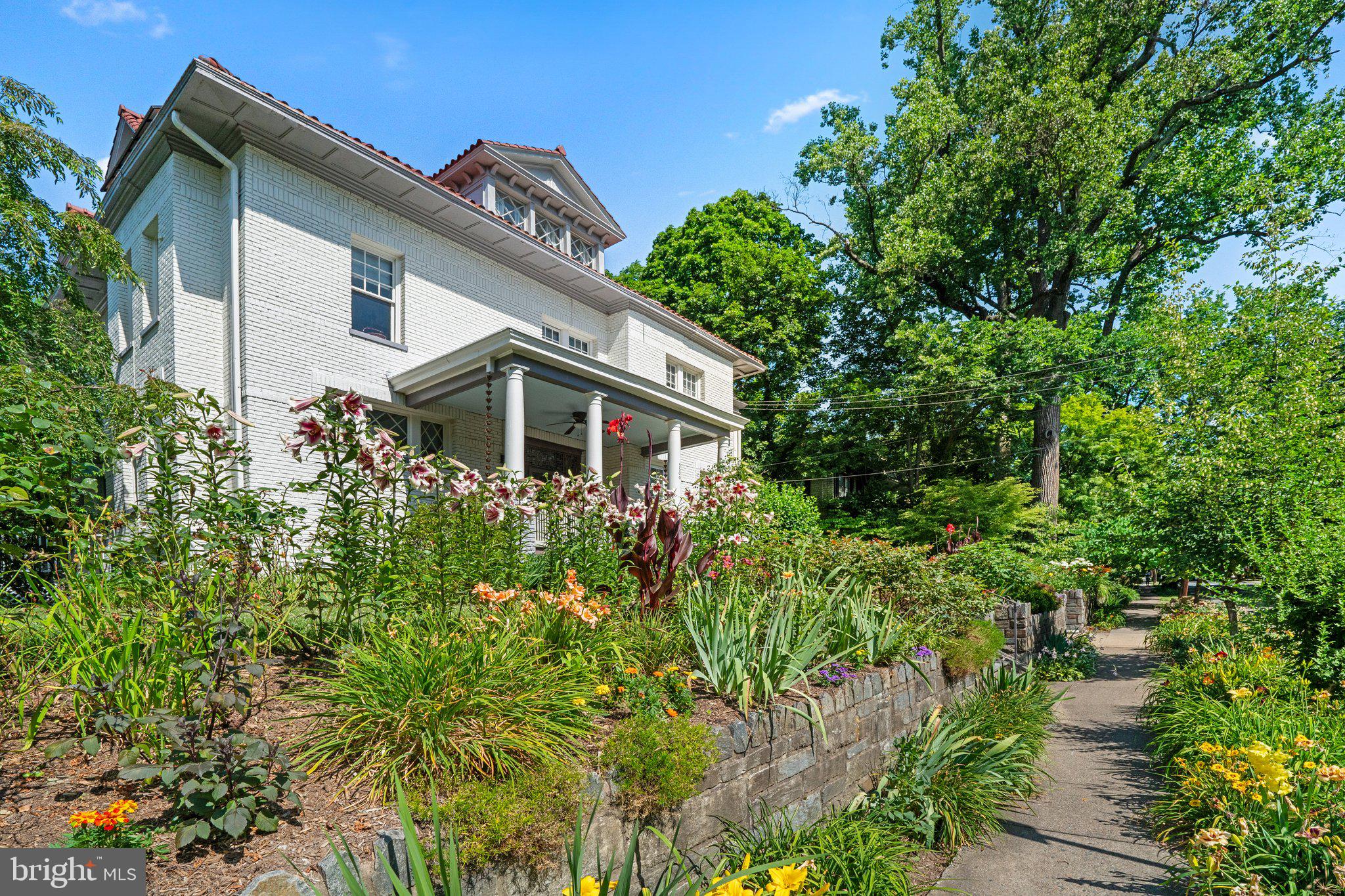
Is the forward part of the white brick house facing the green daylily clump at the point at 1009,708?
yes

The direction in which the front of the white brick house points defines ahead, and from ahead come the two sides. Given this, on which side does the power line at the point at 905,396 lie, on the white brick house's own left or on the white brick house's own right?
on the white brick house's own left

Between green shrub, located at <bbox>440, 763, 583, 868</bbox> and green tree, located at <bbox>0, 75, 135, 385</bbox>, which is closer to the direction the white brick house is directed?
the green shrub

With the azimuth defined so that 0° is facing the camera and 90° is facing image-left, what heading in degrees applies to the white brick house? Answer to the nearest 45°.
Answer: approximately 315°

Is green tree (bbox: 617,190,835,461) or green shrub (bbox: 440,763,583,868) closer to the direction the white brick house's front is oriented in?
the green shrub

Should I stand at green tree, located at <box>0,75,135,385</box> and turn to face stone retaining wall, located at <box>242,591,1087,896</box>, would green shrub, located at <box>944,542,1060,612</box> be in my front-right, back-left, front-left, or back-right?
front-left

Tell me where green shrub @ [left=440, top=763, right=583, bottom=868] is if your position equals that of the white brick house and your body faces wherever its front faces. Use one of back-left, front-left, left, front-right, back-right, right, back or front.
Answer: front-right

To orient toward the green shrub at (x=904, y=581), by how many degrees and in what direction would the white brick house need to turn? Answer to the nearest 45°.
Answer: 0° — it already faces it

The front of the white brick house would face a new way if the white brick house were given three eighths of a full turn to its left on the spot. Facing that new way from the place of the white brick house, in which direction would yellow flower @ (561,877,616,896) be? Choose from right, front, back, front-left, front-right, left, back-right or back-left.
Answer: back

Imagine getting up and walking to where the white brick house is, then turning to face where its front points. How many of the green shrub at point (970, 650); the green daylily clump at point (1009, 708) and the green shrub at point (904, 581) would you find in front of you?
3

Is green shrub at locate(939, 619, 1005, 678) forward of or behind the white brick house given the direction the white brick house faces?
forward
